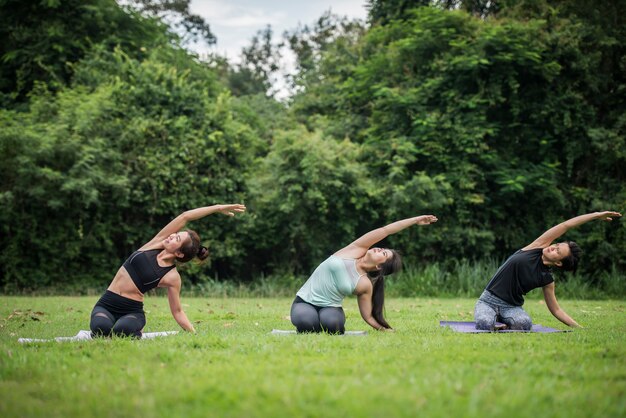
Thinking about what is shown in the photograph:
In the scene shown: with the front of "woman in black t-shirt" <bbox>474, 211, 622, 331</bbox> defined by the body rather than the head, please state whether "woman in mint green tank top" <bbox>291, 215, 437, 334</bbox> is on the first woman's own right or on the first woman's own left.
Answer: on the first woman's own right

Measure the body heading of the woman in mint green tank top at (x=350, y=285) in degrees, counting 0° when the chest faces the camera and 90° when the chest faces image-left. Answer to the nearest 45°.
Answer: approximately 0°

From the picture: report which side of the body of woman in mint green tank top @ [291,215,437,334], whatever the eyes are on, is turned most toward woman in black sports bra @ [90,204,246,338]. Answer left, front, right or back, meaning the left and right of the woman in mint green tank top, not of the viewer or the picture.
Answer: right

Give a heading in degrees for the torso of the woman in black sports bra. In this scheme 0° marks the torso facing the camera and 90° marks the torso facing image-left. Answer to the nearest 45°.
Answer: approximately 0°

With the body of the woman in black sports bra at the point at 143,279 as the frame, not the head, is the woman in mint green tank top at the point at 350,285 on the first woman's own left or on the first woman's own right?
on the first woman's own left
